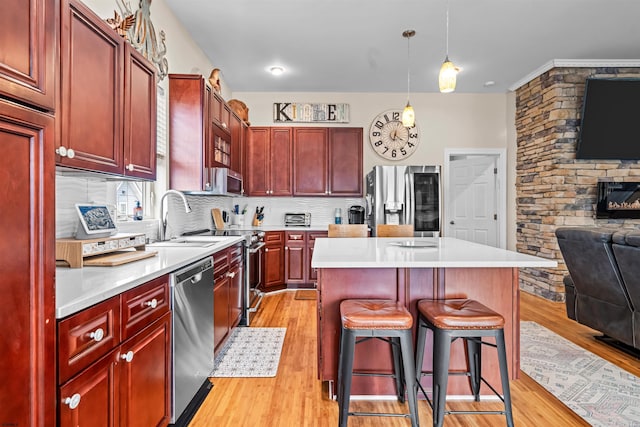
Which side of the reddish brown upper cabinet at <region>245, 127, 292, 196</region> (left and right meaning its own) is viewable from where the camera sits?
front

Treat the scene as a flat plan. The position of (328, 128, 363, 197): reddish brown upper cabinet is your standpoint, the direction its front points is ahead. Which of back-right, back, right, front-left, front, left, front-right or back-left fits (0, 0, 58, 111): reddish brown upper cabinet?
front

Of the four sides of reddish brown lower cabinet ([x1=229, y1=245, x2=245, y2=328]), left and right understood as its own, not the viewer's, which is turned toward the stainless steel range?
left

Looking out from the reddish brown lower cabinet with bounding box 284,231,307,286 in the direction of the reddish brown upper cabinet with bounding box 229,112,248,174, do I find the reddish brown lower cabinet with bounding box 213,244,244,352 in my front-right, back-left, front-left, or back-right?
front-left

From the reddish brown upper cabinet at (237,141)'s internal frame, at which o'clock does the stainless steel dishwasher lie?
The stainless steel dishwasher is roughly at 3 o'clock from the reddish brown upper cabinet.

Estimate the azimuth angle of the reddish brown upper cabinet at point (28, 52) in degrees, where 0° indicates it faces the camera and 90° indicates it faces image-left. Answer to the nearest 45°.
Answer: approximately 315°

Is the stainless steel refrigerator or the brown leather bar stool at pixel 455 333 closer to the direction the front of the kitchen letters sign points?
the brown leather bar stool

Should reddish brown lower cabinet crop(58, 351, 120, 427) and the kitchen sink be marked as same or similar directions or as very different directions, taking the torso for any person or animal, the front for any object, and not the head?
same or similar directions

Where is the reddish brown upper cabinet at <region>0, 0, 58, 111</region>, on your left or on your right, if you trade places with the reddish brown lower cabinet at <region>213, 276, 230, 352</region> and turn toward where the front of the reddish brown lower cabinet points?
on your right

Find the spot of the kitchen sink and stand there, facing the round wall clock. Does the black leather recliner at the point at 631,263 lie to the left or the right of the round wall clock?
right

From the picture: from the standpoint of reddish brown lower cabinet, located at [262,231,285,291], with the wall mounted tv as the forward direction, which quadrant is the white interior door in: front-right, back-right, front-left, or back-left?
front-left

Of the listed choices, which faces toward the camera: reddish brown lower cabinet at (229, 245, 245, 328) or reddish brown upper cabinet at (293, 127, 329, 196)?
the reddish brown upper cabinet

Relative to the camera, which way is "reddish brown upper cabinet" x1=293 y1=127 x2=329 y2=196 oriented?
toward the camera

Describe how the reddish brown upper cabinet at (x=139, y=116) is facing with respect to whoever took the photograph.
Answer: facing the viewer and to the right of the viewer
